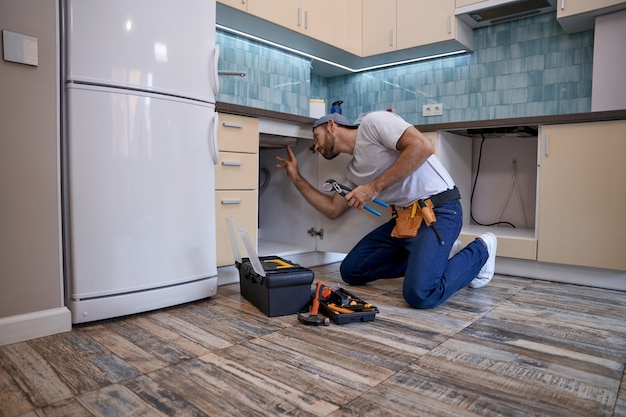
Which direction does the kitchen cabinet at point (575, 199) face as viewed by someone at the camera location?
facing the viewer and to the left of the viewer

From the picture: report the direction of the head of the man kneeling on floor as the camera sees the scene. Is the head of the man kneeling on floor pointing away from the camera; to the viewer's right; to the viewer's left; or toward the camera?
to the viewer's left

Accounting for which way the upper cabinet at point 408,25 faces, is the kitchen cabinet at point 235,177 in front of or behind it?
in front

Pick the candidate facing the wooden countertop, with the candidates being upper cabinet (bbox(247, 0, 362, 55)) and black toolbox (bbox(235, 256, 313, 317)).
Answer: the upper cabinet

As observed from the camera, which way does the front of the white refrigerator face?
facing the viewer and to the right of the viewer

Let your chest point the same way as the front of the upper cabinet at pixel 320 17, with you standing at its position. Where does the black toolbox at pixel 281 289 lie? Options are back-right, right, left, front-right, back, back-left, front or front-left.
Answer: front-right

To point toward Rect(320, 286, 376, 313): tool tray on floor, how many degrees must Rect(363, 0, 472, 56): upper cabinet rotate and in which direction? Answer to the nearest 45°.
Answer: approximately 45° to its left
